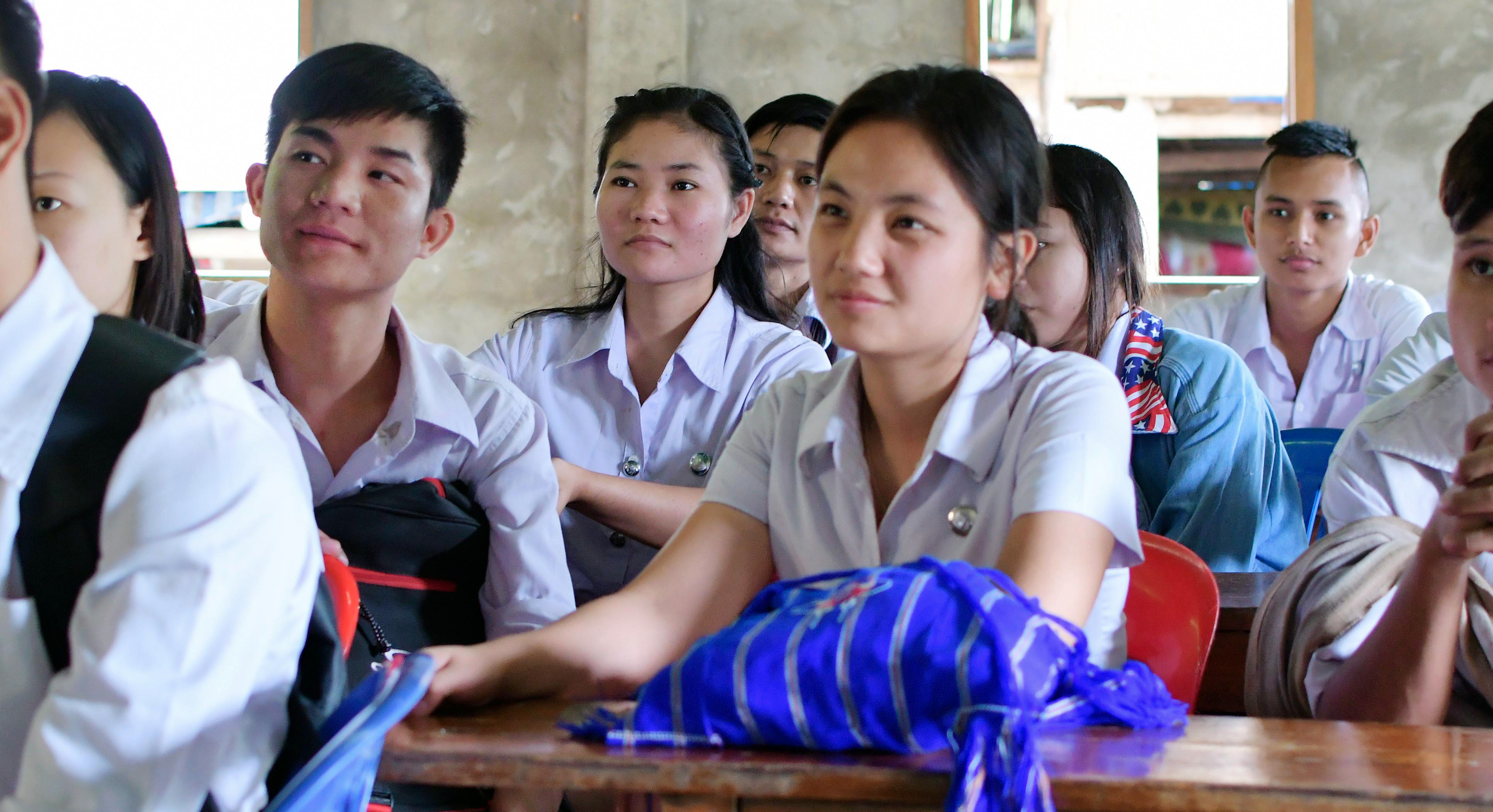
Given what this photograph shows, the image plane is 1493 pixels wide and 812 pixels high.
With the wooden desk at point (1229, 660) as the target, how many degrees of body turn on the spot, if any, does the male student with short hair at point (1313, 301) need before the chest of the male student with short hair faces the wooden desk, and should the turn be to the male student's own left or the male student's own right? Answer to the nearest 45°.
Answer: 0° — they already face it

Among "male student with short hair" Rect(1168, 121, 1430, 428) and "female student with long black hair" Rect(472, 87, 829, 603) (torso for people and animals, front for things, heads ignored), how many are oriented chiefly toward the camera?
2

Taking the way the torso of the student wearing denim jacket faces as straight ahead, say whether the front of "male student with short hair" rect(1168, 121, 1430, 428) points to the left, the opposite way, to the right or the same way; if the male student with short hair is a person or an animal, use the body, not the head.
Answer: to the left

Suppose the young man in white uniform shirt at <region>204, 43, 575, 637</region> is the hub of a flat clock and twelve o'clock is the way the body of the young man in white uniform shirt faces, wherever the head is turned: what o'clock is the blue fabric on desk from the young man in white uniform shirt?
The blue fabric on desk is roughly at 10 o'clock from the young man in white uniform shirt.

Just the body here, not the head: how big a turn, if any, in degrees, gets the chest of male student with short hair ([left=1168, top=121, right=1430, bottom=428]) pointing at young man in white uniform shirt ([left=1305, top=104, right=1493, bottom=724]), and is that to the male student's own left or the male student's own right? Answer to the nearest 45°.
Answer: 0° — they already face them

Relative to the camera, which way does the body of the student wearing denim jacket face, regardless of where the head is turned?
to the viewer's left

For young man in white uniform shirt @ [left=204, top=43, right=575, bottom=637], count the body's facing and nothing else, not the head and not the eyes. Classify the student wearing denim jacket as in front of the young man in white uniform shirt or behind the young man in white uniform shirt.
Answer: behind

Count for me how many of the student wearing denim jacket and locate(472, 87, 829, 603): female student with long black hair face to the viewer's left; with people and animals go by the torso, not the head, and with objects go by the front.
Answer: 1

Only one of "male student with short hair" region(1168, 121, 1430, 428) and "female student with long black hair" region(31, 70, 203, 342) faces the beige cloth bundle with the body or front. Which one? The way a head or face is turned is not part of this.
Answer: the male student with short hair
